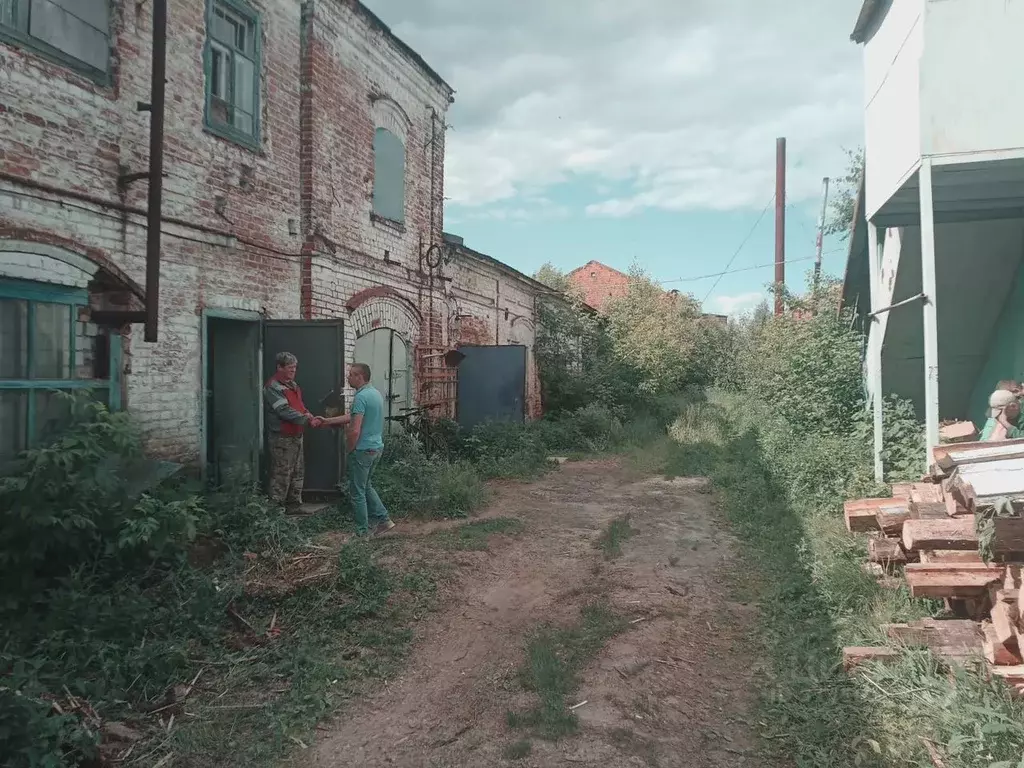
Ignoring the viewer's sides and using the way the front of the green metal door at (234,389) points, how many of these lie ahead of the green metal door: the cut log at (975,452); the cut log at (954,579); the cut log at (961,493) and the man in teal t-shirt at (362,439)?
4

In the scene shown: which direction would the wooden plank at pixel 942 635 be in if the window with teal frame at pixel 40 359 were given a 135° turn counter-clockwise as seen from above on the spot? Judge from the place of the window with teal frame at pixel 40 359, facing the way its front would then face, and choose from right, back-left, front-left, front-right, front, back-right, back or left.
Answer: back-right

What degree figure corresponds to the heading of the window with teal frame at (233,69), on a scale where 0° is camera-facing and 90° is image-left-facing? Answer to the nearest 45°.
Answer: approximately 315°

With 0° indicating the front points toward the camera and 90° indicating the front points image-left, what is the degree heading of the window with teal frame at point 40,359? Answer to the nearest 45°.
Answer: approximately 315°

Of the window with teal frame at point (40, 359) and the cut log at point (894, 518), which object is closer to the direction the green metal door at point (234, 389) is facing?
the cut log

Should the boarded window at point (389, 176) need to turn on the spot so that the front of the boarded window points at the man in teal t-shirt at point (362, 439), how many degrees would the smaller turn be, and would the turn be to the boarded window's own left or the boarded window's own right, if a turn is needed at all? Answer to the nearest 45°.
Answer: approximately 45° to the boarded window's own right

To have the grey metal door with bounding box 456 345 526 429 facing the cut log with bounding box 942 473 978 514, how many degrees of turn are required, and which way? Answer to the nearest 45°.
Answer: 0° — it already faces it

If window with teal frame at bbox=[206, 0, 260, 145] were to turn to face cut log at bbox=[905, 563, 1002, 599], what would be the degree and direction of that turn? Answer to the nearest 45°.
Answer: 0° — it already faces it

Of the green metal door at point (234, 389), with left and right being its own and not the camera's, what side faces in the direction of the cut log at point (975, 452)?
front

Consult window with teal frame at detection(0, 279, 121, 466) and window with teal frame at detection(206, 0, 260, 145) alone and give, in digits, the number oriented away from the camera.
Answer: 0

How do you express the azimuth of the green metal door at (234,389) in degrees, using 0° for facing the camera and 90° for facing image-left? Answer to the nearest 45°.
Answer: approximately 315°

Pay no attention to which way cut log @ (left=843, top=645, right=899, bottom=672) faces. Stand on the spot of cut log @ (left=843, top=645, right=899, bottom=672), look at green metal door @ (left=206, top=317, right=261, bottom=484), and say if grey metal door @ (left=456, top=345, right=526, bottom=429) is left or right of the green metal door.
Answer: right

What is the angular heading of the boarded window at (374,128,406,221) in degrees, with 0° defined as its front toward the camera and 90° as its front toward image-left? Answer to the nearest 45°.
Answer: approximately 315°

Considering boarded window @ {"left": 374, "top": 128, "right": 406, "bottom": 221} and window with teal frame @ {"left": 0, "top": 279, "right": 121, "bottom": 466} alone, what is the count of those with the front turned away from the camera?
0
